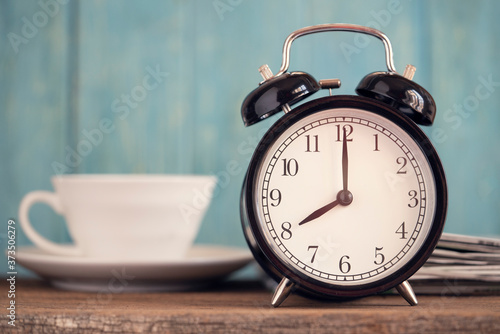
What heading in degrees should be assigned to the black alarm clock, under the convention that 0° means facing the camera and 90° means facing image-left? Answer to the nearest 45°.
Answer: approximately 0°
